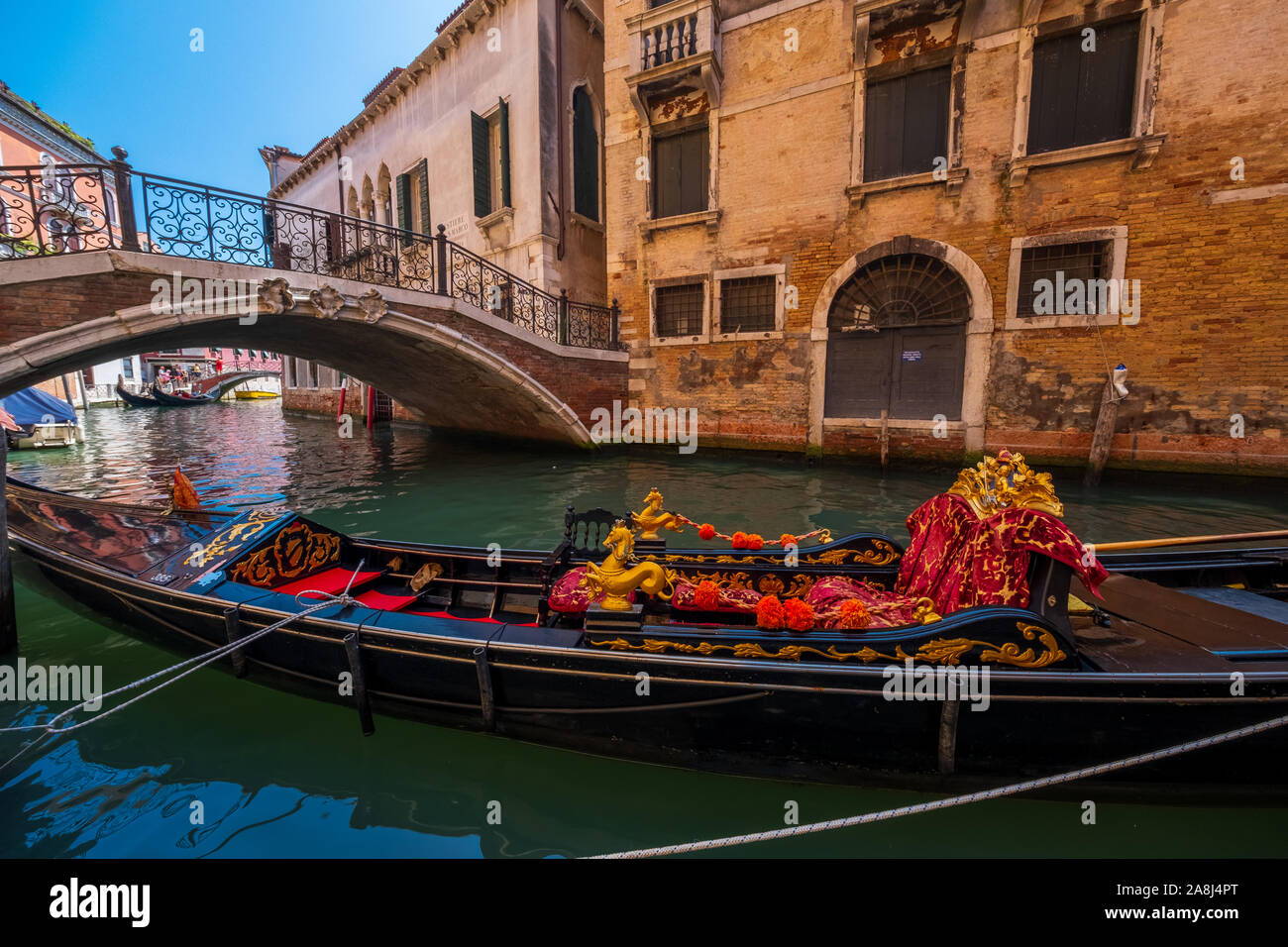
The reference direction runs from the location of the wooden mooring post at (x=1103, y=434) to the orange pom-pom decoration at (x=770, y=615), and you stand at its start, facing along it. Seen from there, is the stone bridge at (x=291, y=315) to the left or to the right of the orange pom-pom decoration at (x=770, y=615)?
right

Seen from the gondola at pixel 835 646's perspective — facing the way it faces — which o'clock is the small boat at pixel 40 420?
The small boat is roughly at 1 o'clock from the gondola.

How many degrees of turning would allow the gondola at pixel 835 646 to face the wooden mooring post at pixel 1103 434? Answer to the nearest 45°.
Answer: approximately 135° to its right

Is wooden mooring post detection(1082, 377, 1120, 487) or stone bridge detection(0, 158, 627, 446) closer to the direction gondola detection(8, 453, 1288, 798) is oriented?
the stone bridge

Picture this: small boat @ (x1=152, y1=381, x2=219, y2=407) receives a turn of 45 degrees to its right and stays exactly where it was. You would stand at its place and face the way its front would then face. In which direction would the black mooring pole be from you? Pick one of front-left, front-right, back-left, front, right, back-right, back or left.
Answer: back-left

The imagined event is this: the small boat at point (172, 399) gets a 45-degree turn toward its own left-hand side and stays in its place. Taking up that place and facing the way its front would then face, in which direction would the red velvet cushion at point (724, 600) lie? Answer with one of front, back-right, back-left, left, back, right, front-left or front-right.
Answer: front-left

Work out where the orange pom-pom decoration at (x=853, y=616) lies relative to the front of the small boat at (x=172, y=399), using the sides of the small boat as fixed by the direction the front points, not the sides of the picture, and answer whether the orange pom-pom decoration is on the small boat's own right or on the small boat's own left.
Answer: on the small boat's own left

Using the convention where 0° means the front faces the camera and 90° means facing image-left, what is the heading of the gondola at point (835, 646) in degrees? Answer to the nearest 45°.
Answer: approximately 90°

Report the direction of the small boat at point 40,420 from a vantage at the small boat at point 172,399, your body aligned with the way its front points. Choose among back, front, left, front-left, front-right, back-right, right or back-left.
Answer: left

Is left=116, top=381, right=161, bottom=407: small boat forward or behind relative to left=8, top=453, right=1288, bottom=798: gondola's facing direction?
forward

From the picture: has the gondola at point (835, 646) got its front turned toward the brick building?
no

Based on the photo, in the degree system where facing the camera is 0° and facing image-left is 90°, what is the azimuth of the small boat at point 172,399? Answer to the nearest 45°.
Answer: approximately 90°

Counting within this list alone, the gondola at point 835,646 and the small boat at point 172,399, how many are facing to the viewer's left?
2

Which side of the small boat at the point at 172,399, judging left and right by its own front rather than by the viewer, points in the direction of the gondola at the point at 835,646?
left
